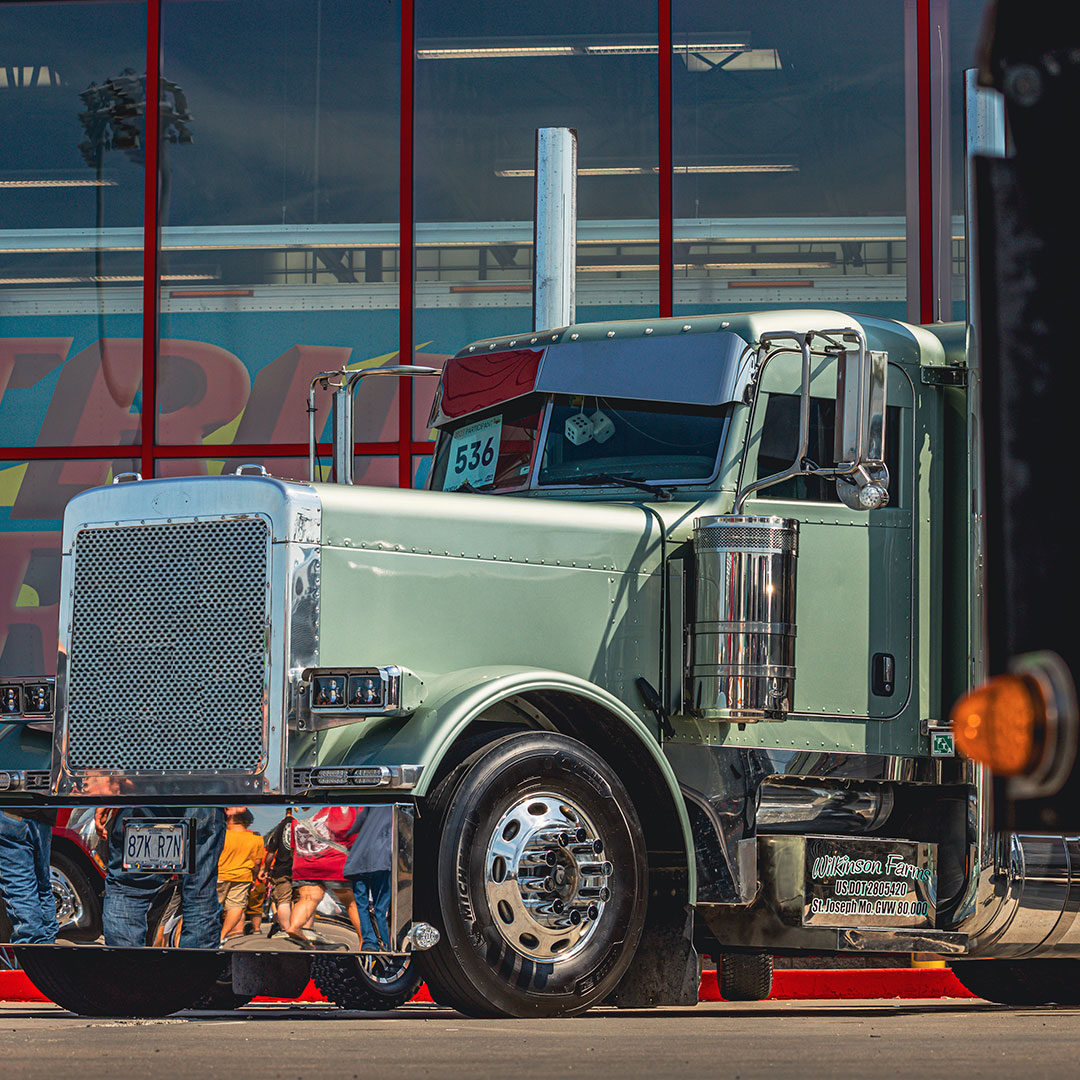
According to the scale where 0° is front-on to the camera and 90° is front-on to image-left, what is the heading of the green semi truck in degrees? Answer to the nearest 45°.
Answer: approximately 45°
